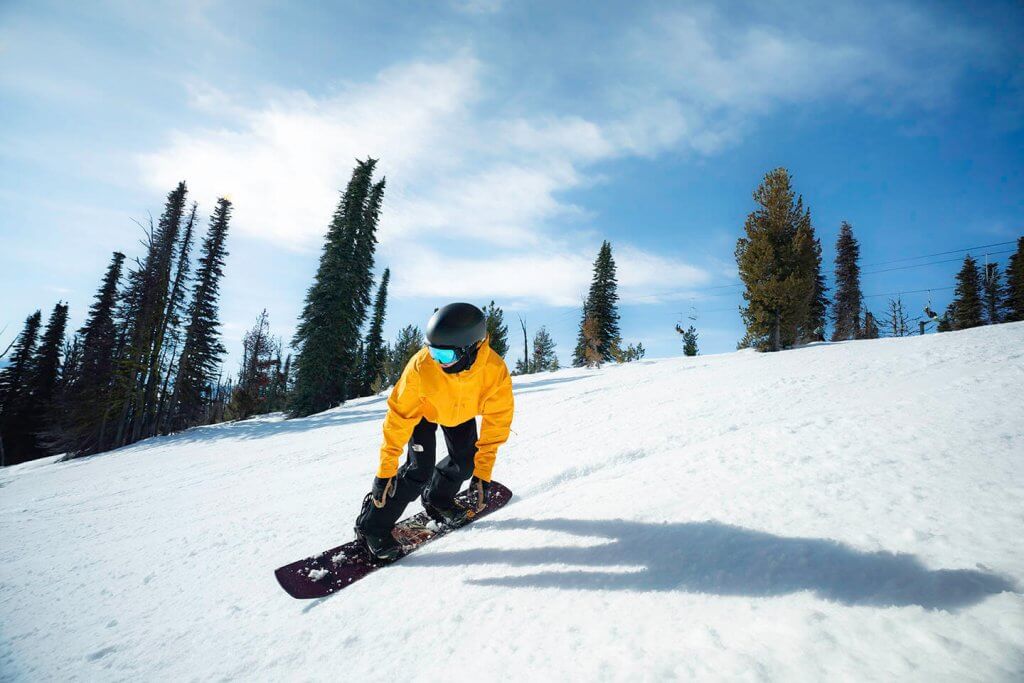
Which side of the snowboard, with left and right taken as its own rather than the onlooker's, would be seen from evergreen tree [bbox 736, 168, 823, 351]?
back

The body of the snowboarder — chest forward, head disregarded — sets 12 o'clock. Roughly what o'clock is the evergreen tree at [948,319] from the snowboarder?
The evergreen tree is roughly at 8 o'clock from the snowboarder.

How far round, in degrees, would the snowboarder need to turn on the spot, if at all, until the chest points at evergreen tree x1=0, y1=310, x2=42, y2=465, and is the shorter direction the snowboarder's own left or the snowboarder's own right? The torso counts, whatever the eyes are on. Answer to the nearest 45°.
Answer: approximately 135° to the snowboarder's own right

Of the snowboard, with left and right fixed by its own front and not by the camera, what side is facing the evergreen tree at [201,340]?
right

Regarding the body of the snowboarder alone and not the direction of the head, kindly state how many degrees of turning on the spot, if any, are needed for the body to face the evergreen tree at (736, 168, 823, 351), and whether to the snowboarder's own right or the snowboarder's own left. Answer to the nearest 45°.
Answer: approximately 135° to the snowboarder's own left

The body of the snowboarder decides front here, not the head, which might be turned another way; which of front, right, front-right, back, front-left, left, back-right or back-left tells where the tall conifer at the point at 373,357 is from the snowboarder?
back

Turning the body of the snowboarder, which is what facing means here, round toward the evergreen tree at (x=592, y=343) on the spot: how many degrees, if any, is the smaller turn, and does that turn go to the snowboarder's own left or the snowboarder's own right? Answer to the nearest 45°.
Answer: approximately 135° to the snowboarder's own left

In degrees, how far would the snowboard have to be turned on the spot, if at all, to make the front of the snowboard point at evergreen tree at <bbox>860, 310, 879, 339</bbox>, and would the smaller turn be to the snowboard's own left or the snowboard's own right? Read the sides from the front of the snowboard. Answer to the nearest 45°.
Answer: approximately 180°

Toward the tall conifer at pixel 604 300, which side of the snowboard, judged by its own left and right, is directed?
back

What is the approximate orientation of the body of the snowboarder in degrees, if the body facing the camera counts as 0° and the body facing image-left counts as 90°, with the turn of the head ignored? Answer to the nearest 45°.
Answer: approximately 0°

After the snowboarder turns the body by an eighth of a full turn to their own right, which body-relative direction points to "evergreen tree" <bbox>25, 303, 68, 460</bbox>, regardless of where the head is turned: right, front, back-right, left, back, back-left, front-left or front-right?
right

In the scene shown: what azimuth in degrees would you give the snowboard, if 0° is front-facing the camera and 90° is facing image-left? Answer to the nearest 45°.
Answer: approximately 45°
